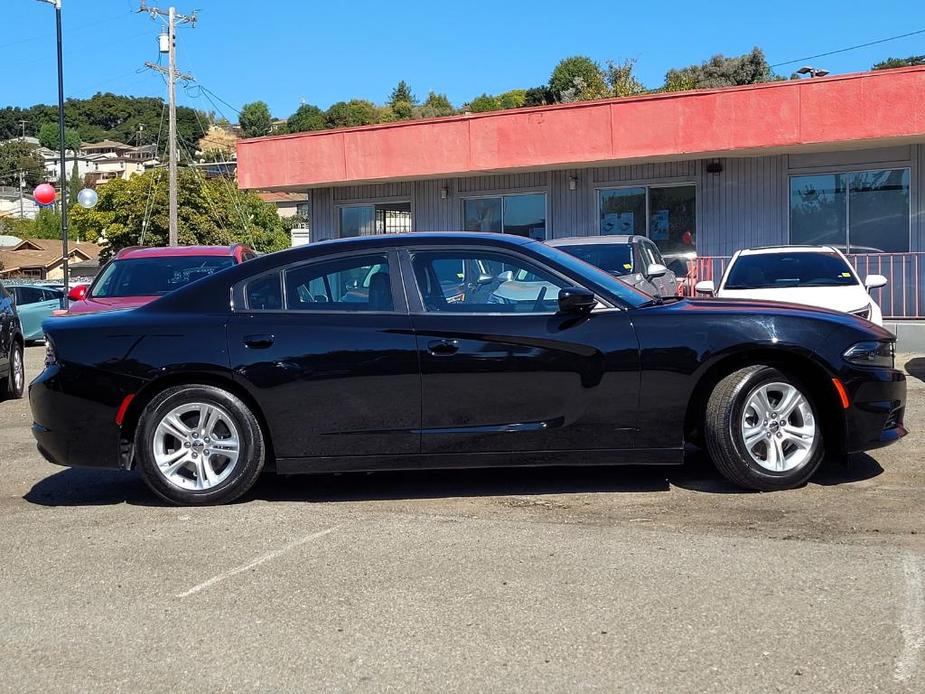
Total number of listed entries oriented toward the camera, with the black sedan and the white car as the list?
1

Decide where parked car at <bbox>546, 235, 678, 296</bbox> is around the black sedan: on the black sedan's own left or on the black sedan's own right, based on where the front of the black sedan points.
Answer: on the black sedan's own left

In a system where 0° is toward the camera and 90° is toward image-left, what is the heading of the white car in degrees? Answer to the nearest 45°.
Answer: approximately 0°

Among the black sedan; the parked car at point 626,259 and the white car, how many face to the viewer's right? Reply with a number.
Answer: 1

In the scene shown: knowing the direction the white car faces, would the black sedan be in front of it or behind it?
in front

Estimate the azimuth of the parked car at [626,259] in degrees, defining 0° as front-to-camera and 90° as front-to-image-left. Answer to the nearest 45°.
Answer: approximately 45°

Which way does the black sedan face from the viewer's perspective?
to the viewer's right

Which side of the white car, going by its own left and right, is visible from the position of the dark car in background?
right

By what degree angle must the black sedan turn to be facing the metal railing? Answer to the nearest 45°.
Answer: approximately 45° to its left

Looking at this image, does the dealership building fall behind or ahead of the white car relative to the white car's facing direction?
behind

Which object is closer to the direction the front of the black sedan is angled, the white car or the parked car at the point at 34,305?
the white car
